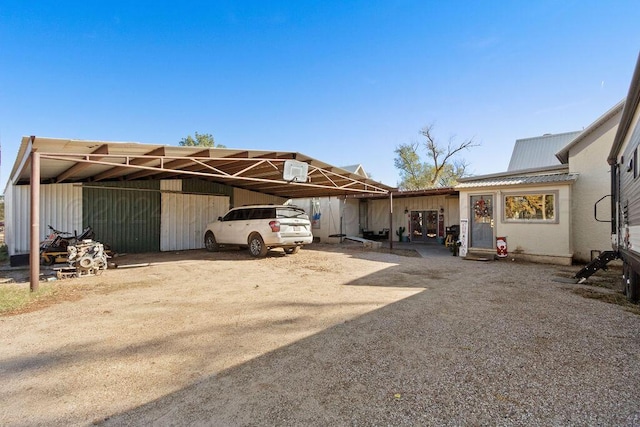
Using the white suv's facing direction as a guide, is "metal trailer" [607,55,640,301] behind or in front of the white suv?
behind

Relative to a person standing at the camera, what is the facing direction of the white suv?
facing away from the viewer and to the left of the viewer

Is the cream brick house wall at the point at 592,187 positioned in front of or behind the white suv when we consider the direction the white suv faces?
behind
